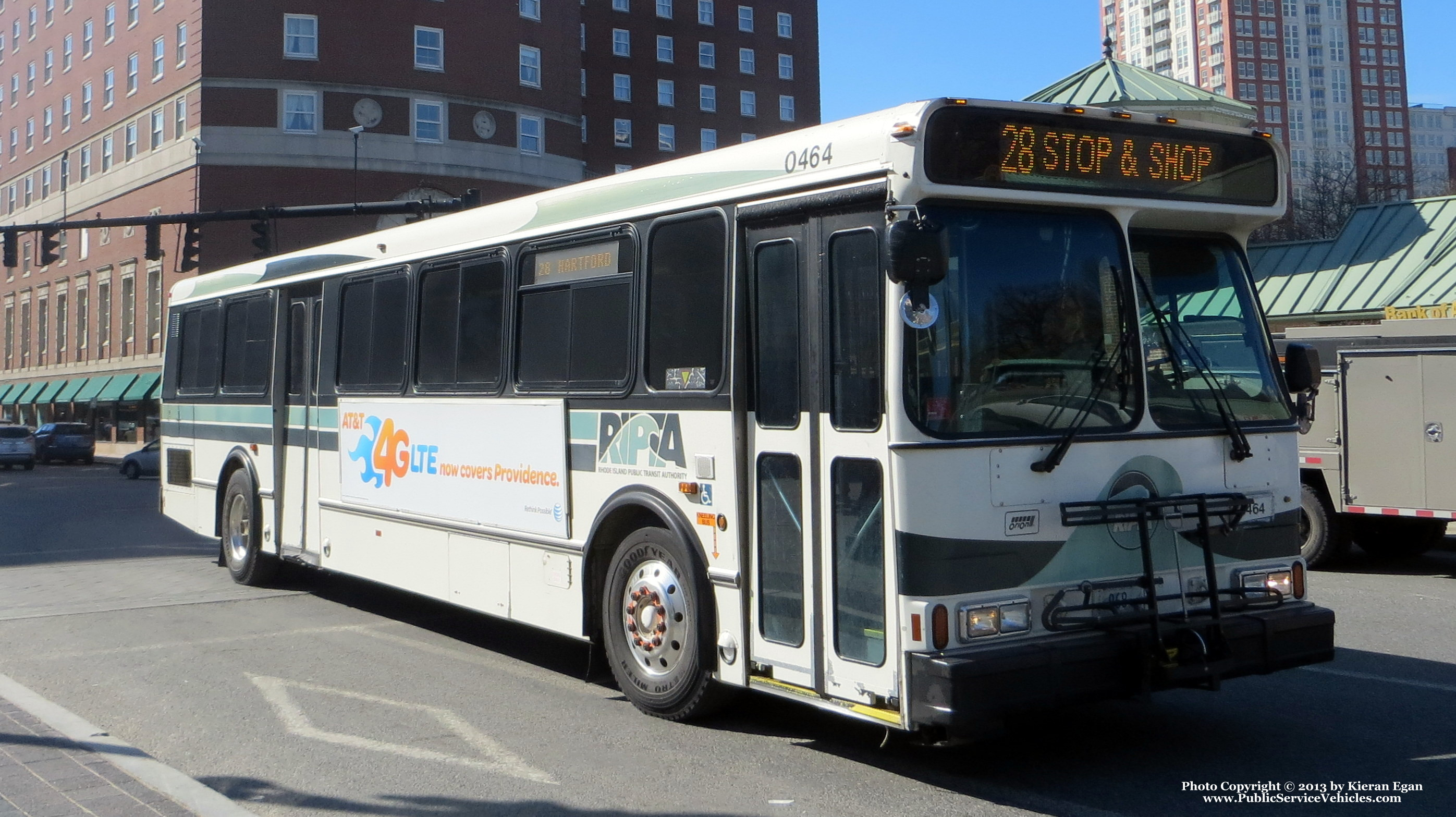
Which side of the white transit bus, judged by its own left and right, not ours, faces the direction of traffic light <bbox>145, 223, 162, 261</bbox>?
back

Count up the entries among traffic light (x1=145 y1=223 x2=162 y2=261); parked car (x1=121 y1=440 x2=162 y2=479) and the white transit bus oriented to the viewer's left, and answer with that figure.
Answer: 1

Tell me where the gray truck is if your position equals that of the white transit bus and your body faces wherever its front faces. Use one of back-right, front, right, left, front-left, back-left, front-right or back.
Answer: left

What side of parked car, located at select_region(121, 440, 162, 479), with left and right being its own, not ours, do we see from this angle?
left

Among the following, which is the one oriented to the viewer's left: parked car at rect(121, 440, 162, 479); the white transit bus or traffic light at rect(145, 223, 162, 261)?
the parked car

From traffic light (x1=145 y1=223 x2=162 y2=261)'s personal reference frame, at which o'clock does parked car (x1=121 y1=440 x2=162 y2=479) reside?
The parked car is roughly at 12 o'clock from the traffic light.

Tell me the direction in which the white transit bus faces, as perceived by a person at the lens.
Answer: facing the viewer and to the right of the viewer

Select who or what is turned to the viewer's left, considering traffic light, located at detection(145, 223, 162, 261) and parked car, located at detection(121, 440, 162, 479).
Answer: the parked car

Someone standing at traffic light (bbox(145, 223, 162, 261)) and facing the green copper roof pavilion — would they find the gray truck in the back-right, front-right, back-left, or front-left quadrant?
front-right
